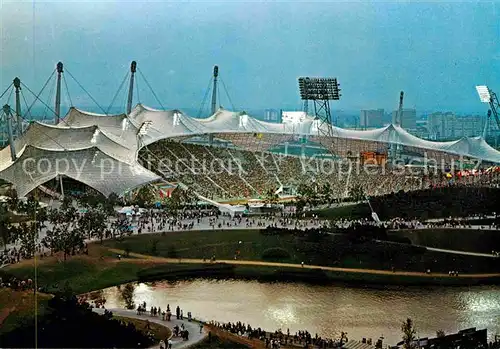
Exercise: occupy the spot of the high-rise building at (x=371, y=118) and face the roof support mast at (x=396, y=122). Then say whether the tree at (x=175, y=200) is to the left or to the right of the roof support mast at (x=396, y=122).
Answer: right

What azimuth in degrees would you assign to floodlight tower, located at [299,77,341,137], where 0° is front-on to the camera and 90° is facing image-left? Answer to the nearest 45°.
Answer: approximately 0°

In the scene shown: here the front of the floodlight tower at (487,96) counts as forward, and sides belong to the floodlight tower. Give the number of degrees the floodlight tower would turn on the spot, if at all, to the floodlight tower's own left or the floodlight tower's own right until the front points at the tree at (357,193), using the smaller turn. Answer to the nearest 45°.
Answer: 0° — it already faces it

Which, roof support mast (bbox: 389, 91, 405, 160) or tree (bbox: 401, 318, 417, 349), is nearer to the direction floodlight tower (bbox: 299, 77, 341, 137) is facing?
the tree

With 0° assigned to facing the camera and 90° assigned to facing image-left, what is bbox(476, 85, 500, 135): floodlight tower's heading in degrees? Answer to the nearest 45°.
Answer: approximately 45°

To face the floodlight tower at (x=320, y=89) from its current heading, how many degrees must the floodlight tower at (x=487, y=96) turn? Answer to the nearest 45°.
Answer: approximately 45° to its right

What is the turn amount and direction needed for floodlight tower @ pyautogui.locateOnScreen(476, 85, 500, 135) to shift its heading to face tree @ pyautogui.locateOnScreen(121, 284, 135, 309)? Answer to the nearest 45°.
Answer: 0° — it already faces it

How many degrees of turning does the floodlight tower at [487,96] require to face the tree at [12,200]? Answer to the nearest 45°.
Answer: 0° — it already faces it

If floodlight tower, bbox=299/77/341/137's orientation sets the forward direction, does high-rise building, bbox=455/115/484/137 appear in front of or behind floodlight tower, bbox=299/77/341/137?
behind
